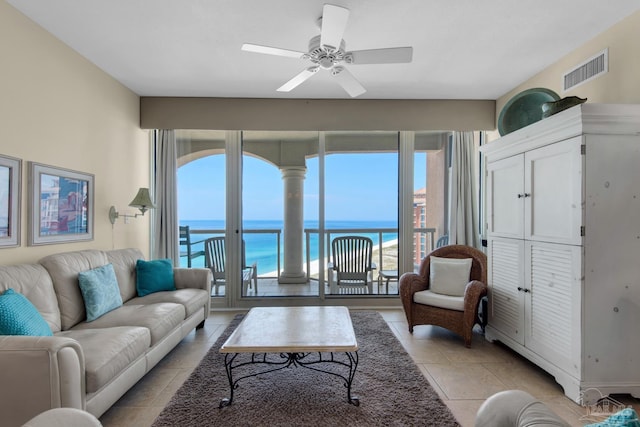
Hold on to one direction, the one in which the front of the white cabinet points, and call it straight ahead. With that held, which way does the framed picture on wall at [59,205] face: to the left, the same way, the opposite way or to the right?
the opposite way

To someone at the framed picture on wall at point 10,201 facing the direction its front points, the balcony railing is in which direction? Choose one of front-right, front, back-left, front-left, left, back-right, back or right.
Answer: front-left

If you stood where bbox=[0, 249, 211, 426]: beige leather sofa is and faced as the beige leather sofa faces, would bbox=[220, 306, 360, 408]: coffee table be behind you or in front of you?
in front

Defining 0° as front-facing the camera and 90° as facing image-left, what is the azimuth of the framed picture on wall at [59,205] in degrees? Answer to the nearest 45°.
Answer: approximately 315°

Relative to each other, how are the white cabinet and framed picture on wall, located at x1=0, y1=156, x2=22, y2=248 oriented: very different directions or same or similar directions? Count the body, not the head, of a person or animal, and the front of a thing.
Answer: very different directions

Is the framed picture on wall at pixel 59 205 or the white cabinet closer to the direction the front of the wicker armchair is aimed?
the framed picture on wall

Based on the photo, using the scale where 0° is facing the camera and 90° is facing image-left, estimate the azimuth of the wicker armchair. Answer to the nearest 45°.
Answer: approximately 45°

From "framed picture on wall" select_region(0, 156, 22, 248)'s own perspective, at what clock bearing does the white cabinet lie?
The white cabinet is roughly at 12 o'clock from the framed picture on wall.
